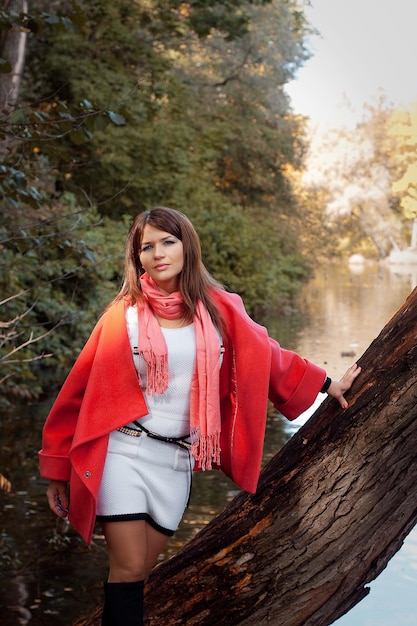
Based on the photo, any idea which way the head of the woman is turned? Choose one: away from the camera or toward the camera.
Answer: toward the camera

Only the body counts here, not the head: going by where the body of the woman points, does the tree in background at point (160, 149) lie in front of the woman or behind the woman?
behind

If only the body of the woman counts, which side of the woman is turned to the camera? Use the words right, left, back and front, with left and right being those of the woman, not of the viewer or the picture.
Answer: front
